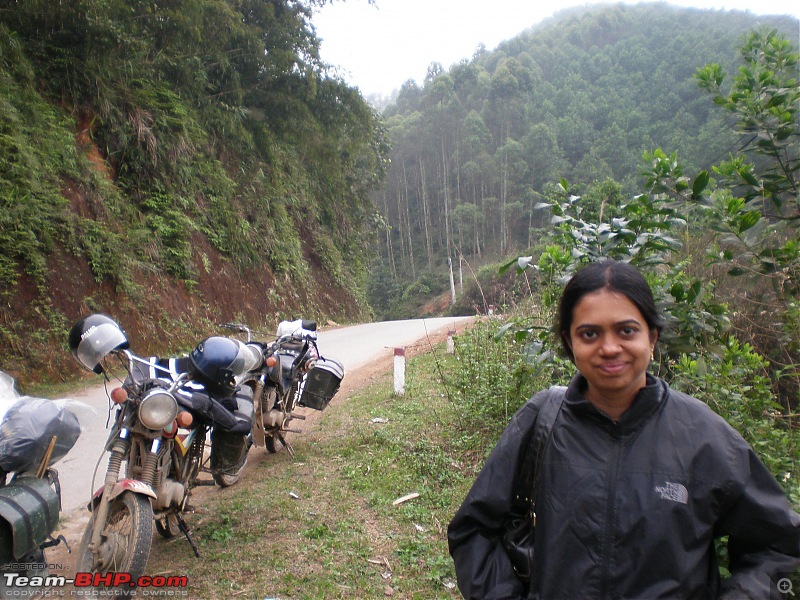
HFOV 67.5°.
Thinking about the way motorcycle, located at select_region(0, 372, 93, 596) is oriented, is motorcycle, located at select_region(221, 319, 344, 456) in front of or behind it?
behind

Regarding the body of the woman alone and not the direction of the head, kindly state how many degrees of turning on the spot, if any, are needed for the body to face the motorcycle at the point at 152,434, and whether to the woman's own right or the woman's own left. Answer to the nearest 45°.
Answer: approximately 90° to the woman's own right

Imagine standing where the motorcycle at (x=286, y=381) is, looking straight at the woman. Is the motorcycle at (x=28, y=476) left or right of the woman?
right

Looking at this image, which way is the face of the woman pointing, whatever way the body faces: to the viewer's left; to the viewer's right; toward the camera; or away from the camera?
toward the camera

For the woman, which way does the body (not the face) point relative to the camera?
toward the camera

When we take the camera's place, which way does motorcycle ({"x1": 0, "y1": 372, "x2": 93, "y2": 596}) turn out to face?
facing to the left of the viewer
